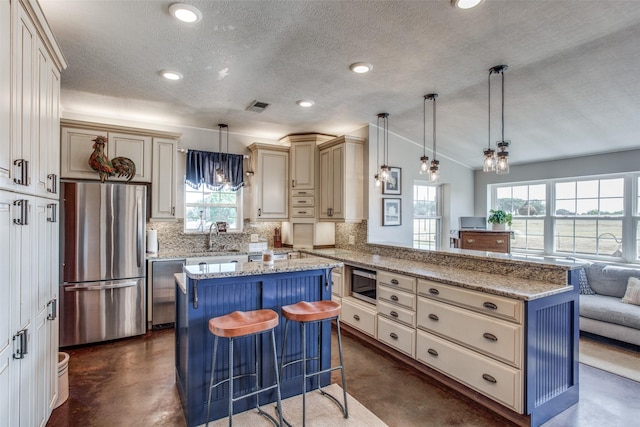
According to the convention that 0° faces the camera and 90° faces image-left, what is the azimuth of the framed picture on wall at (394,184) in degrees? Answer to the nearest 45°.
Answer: approximately 0°

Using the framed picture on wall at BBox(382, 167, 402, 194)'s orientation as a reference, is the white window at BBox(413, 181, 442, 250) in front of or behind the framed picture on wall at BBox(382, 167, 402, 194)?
behind

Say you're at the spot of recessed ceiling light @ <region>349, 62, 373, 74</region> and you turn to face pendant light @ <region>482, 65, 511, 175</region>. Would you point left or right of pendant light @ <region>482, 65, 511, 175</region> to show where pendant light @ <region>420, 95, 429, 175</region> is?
left

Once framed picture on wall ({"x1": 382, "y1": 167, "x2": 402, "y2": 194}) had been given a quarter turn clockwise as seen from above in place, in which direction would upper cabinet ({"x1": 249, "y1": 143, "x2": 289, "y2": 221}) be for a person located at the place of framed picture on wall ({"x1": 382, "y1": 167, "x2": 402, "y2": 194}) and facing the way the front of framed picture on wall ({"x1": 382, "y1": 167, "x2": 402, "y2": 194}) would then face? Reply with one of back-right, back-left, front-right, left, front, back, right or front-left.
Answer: front

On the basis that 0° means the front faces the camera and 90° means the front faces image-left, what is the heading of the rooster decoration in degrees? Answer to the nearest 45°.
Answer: approximately 90°

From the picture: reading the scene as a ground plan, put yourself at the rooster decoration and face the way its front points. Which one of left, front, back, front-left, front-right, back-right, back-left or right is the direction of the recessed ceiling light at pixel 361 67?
back-left

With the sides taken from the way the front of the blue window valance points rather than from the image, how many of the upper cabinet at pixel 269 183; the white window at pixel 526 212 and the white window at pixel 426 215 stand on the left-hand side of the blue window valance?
3

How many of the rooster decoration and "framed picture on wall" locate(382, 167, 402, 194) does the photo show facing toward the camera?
1

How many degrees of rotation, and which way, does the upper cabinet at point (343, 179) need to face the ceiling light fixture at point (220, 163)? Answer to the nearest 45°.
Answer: approximately 45° to its right

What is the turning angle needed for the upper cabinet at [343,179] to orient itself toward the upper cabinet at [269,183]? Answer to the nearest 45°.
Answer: approximately 45° to its right

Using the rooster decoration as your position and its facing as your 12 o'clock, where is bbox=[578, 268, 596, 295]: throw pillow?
The throw pillow is roughly at 7 o'clock from the rooster decoration.

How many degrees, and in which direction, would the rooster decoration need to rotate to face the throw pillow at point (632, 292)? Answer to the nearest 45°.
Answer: approximately 135° to its left

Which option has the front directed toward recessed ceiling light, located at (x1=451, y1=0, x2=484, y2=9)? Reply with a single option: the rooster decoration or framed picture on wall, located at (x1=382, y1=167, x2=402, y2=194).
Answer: the framed picture on wall

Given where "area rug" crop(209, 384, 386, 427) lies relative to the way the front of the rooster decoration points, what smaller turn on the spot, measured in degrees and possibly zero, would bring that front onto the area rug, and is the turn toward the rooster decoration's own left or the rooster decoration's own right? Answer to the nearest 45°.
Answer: approximately 135° to the rooster decoration's own left

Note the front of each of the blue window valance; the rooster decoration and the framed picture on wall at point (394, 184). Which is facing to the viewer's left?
the rooster decoration

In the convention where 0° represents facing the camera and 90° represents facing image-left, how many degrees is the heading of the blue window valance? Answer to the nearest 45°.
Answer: approximately 0°

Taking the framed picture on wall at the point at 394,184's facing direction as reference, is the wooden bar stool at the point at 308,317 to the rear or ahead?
ahead

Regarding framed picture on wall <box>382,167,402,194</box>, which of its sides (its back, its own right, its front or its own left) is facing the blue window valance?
right

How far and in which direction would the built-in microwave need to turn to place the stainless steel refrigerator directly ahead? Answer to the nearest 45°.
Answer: approximately 45° to its right

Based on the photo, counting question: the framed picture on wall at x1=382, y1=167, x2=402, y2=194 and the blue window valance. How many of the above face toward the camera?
2
